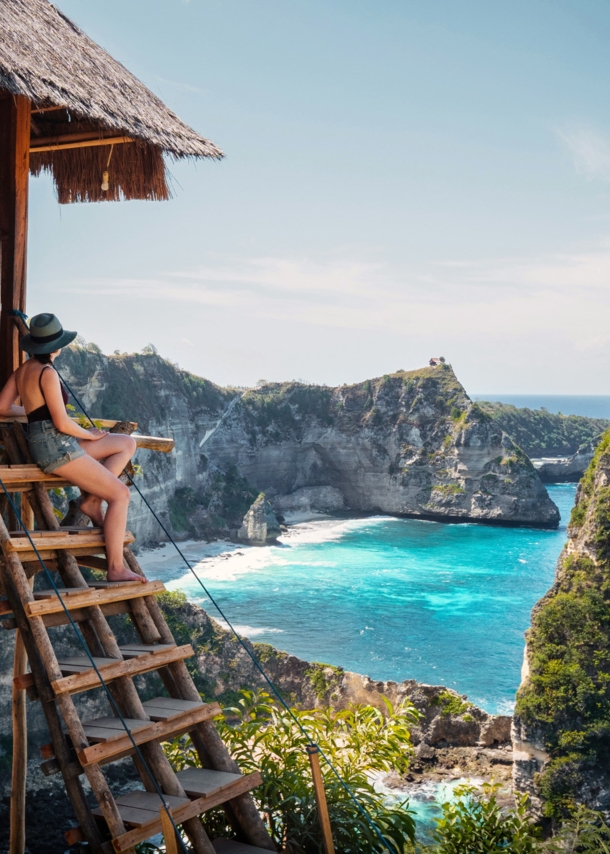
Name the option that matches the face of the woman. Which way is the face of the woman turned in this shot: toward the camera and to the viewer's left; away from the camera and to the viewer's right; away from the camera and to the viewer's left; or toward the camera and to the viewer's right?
away from the camera and to the viewer's right

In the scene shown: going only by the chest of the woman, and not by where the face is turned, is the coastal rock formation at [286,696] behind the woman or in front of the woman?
in front

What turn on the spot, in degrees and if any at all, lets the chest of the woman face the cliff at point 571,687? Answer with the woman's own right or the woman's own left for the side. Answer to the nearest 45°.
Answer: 0° — they already face it

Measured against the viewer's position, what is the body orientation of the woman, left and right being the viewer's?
facing away from the viewer and to the right of the viewer

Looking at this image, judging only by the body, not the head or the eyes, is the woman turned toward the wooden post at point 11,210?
no
